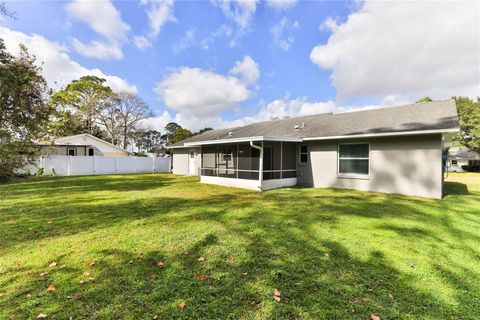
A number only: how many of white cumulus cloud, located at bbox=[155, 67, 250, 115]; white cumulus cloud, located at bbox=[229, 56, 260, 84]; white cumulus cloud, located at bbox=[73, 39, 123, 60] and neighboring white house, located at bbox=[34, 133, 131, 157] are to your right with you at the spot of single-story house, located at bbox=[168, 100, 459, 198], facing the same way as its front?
0

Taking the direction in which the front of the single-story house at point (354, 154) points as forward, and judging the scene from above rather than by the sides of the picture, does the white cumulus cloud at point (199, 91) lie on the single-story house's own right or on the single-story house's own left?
on the single-story house's own left

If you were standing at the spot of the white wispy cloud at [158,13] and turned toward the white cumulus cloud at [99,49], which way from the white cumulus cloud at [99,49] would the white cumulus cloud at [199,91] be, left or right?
right

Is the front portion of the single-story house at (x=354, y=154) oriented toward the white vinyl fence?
no

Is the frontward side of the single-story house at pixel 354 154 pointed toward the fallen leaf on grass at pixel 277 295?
no

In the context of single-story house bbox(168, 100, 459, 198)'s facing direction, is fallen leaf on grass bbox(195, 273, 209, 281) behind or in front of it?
behind

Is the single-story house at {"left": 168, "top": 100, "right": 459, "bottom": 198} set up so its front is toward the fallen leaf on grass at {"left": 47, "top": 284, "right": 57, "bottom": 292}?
no

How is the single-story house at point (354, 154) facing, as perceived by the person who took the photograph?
facing away from the viewer and to the right of the viewer

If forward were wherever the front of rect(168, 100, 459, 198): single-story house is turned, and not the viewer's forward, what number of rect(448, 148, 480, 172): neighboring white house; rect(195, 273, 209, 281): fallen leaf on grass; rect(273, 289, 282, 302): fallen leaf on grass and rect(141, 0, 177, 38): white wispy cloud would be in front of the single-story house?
1

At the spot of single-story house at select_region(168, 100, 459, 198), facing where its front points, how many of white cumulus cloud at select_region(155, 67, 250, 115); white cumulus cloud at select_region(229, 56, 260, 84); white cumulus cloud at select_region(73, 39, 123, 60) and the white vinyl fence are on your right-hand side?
0
